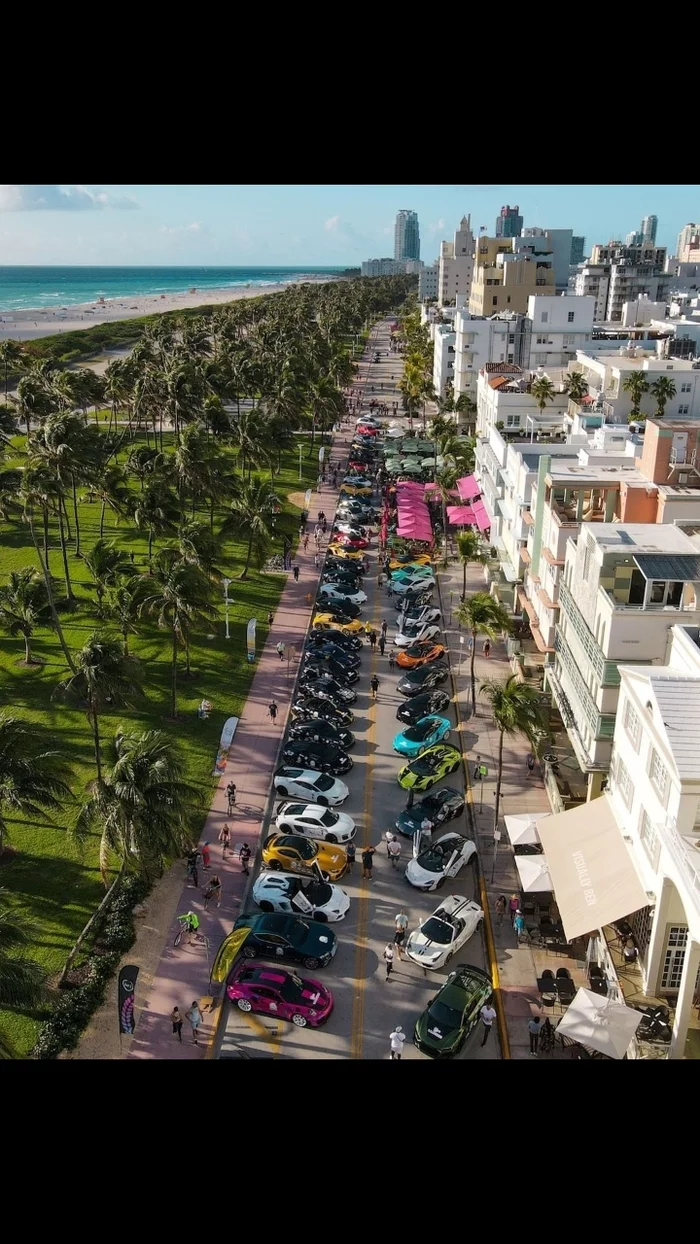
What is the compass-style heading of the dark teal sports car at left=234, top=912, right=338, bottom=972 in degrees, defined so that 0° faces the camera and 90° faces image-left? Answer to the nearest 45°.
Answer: approximately 315°

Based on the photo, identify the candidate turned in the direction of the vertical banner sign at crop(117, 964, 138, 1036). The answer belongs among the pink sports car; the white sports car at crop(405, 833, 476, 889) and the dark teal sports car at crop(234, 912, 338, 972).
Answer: the white sports car

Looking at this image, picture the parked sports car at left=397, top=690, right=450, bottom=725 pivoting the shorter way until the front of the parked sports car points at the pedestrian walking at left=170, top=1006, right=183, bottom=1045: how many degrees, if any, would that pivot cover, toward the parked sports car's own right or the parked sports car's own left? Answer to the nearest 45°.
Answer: approximately 45° to the parked sports car's own left

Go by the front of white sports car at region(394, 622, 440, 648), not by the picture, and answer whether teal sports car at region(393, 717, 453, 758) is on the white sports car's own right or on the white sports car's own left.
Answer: on the white sports car's own left

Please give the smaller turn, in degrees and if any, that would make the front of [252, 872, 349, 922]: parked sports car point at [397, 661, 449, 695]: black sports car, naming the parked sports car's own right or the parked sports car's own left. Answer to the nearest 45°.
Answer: approximately 135° to the parked sports car's own left

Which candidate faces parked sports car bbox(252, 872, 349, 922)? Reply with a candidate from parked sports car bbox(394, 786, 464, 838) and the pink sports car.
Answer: parked sports car bbox(394, 786, 464, 838)

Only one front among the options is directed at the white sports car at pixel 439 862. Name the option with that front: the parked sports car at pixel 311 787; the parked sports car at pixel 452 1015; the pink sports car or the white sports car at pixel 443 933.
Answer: the parked sports car at pixel 311 787
